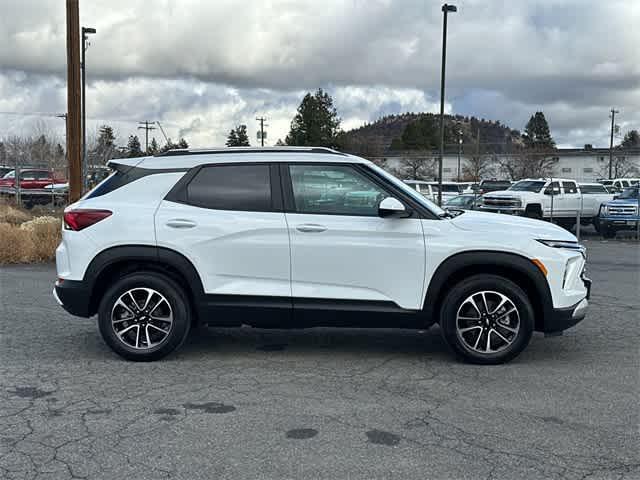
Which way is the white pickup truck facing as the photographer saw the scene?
facing the viewer and to the left of the viewer

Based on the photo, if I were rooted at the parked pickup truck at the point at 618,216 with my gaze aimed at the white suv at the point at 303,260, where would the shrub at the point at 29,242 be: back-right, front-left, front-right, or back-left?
front-right

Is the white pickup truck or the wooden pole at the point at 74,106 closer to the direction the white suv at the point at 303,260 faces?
the white pickup truck

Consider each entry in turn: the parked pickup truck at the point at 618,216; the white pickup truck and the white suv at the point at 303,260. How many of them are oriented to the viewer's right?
1

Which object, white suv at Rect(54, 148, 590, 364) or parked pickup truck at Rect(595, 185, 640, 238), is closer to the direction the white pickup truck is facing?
the white suv

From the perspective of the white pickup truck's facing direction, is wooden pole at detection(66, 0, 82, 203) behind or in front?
in front

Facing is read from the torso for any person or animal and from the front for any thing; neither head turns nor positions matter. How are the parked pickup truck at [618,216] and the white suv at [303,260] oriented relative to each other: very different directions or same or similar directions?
very different directions

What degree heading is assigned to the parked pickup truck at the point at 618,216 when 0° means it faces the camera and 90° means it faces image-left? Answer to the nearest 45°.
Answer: approximately 45°

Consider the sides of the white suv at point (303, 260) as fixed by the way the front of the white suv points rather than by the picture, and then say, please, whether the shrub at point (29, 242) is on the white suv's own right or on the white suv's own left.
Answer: on the white suv's own left

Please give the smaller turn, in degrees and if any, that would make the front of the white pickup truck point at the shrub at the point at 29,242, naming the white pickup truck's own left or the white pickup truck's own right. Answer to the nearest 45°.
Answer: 0° — it already faces it

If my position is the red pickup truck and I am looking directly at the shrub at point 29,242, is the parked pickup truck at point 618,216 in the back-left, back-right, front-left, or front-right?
front-left

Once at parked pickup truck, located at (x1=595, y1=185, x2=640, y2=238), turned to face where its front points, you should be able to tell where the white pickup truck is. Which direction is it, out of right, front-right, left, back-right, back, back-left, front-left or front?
right

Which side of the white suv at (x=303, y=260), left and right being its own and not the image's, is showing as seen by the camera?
right

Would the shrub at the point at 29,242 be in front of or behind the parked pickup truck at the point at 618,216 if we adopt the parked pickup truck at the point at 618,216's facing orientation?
in front

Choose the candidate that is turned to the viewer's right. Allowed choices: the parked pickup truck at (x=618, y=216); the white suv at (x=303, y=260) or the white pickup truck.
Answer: the white suv

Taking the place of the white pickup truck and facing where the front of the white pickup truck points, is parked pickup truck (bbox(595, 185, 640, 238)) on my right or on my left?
on my left
